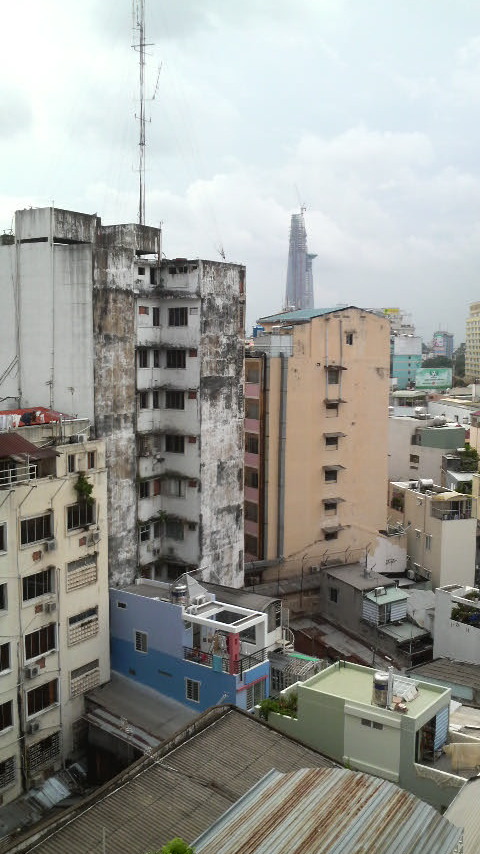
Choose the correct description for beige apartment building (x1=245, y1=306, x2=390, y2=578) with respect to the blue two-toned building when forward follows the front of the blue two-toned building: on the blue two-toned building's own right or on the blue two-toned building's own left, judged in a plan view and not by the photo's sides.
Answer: on the blue two-toned building's own left

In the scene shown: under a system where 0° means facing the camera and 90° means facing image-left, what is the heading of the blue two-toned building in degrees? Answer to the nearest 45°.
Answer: approximately 315°

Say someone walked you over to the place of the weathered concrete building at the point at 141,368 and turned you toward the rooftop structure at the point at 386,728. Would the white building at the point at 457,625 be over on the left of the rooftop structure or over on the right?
left

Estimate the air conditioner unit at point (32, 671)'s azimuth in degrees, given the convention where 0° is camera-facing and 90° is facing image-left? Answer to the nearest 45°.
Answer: approximately 315°

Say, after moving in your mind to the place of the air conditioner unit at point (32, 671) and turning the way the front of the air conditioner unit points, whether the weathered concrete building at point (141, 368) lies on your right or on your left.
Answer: on your left

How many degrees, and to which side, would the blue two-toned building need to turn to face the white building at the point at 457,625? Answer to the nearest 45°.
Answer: approximately 90° to its left
